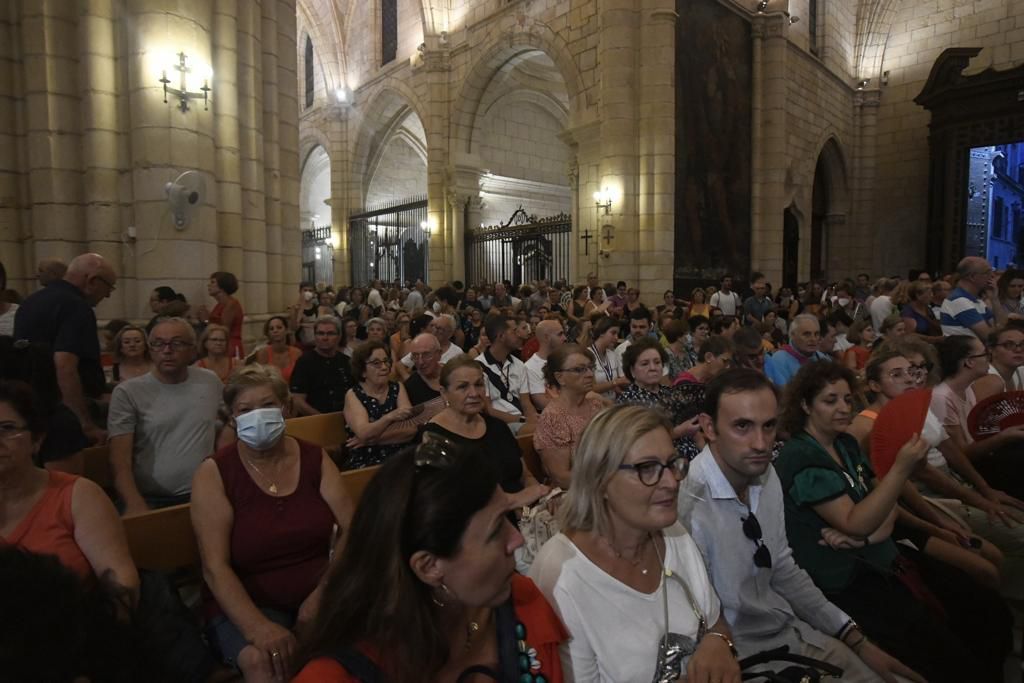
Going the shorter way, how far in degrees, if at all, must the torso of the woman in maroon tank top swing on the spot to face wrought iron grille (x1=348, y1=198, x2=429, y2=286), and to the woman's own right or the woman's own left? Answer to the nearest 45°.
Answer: approximately 180°

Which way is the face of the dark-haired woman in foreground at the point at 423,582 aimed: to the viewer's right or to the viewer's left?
to the viewer's right

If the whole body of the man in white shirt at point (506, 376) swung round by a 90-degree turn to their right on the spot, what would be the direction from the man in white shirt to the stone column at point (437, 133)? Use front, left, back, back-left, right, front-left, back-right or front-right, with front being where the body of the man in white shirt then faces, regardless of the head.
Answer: back-right

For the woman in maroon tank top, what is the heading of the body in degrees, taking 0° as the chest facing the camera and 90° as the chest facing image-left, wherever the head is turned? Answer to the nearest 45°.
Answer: approximately 0°

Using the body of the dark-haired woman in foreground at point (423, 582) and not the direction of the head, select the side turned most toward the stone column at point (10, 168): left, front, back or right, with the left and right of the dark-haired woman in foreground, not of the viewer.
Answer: back

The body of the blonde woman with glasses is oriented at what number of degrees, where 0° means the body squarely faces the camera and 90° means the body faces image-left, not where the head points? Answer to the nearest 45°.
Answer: approximately 315°

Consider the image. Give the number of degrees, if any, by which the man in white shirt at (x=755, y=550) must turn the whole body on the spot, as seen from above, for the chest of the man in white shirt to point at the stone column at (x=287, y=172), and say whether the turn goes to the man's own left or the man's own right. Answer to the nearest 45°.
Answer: approximately 180°

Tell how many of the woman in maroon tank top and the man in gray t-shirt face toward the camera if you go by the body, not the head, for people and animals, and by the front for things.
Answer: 2
